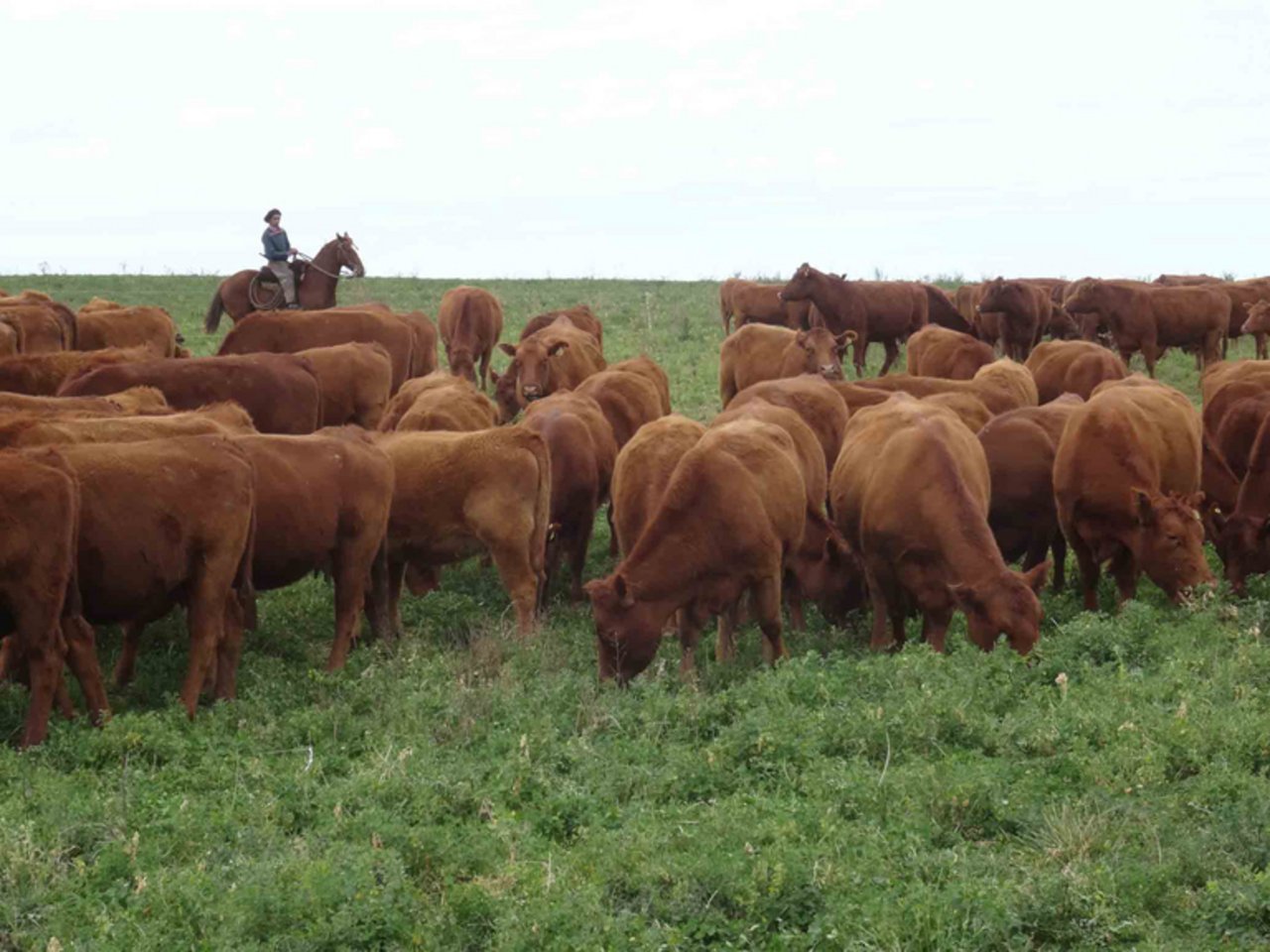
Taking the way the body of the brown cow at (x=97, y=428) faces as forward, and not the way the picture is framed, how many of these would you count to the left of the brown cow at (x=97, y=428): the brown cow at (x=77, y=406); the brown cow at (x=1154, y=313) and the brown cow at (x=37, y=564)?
1

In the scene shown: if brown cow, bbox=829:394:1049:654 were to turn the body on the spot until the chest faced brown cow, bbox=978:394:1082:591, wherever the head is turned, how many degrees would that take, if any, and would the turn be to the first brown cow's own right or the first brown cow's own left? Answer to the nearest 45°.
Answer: approximately 135° to the first brown cow's own left

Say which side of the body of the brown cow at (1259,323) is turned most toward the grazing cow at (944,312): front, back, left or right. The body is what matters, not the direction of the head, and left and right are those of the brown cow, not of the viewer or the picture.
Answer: front

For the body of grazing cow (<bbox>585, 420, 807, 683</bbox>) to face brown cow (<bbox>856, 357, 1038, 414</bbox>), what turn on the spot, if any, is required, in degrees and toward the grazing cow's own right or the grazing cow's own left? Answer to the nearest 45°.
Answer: approximately 180°

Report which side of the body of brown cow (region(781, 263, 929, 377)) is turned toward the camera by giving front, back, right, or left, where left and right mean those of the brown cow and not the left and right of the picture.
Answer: left

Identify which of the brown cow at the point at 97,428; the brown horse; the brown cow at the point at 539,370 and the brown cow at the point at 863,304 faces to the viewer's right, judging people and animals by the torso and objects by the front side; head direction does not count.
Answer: the brown horse

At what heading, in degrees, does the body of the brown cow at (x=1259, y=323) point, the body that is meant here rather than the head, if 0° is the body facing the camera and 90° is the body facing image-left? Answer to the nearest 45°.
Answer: approximately 90°

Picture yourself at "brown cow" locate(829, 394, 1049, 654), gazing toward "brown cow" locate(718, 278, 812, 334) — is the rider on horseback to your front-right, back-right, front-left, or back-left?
front-left

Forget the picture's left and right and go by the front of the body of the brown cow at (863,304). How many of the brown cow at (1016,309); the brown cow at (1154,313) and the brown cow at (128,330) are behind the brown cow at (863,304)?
2

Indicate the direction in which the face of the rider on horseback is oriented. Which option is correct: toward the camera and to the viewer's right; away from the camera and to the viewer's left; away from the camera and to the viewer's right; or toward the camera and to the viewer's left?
toward the camera and to the viewer's right

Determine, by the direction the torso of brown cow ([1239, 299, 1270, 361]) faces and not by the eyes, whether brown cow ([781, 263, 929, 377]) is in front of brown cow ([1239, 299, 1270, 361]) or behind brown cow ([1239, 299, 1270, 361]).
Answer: in front
